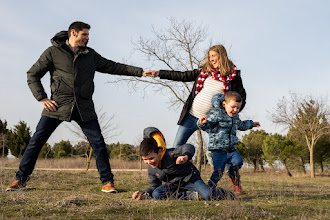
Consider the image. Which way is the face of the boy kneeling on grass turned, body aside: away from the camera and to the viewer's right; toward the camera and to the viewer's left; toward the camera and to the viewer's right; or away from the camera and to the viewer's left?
toward the camera and to the viewer's left

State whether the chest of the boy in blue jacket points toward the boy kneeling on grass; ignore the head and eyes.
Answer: no

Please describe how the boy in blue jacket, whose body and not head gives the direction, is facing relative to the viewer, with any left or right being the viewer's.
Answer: facing the viewer and to the right of the viewer

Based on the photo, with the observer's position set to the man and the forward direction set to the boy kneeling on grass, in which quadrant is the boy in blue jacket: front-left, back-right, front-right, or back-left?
front-left

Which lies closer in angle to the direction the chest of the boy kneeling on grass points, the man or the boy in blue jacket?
the man

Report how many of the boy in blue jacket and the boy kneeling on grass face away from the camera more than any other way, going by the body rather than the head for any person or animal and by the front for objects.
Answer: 0

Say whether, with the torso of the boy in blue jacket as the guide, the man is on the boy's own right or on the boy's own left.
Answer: on the boy's own right

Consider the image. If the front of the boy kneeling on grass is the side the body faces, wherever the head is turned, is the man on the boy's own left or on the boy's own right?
on the boy's own right

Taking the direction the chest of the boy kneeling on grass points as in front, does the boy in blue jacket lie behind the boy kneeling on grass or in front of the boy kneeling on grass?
behind

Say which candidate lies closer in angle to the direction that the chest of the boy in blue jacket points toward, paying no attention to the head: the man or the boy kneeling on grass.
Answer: the boy kneeling on grass

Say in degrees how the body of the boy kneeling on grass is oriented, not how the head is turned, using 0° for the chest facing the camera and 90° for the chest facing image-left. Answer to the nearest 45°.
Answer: approximately 45°
